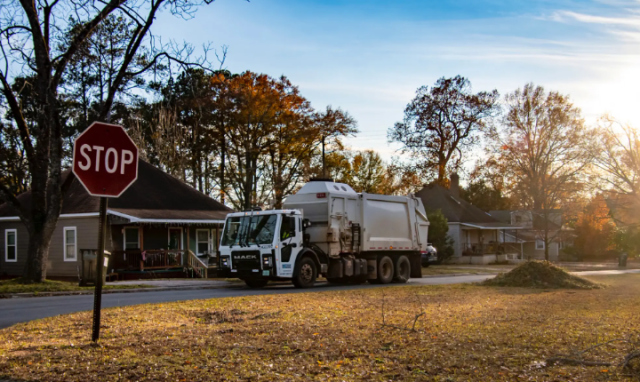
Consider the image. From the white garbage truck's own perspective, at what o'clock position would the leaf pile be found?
The leaf pile is roughly at 8 o'clock from the white garbage truck.

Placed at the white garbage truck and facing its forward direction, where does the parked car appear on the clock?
The parked car is roughly at 5 o'clock from the white garbage truck.

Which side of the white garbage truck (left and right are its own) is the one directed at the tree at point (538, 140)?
back

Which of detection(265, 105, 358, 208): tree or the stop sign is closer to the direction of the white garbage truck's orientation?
the stop sign

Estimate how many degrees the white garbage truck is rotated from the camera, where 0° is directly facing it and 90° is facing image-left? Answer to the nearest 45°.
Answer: approximately 45°
